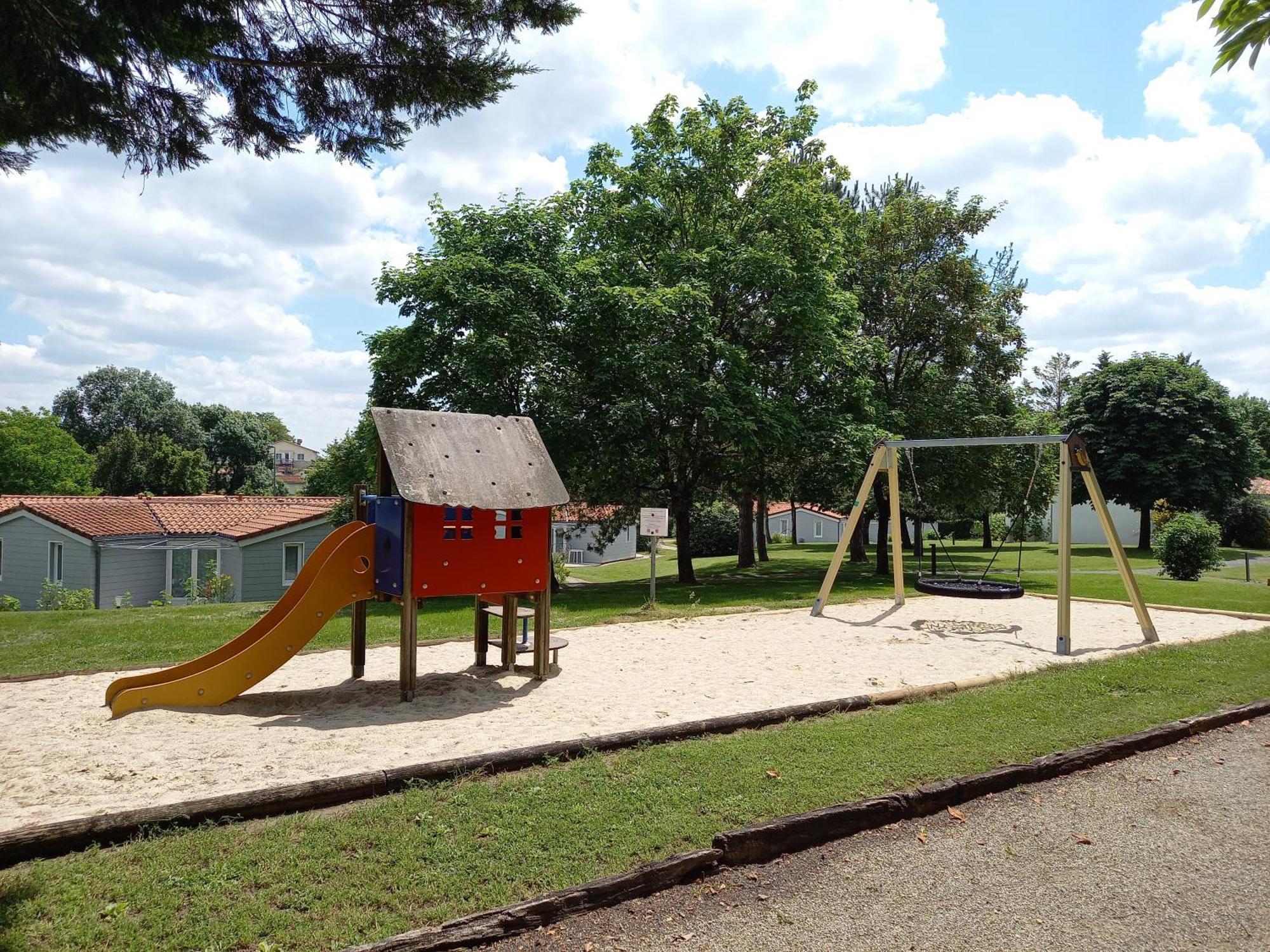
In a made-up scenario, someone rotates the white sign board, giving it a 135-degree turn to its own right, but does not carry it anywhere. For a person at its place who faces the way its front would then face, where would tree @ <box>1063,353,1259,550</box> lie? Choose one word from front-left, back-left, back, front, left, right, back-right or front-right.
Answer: right

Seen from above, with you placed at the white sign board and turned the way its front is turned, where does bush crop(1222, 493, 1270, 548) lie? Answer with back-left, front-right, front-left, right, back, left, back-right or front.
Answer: back-left

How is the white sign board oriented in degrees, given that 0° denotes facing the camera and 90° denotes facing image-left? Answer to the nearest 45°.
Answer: approximately 0°

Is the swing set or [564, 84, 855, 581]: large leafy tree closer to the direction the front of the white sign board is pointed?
the swing set

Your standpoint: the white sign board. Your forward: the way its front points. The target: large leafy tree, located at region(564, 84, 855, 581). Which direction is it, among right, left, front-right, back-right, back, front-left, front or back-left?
back

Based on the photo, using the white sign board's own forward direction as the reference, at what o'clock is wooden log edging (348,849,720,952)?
The wooden log edging is roughly at 12 o'clock from the white sign board.

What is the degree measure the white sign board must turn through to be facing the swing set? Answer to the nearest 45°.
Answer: approximately 45° to its left

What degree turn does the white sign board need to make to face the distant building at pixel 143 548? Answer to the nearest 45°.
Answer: approximately 135° to its right

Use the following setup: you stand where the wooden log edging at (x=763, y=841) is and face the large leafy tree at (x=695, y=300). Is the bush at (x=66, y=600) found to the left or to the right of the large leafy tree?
left

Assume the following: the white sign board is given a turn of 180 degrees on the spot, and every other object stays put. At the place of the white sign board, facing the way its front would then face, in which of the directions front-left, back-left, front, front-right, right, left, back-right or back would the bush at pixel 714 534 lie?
front

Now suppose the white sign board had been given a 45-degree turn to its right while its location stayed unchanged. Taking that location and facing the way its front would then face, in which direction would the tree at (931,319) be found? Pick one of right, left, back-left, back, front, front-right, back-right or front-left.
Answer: back
